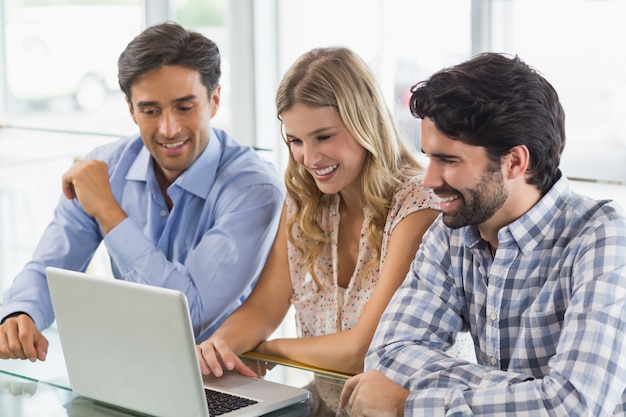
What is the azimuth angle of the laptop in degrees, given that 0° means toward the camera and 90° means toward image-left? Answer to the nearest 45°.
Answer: approximately 225°

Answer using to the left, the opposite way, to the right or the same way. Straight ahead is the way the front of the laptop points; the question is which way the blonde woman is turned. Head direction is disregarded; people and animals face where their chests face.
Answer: the opposite way

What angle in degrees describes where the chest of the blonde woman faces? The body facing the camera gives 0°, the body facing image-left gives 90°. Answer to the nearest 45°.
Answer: approximately 45°
